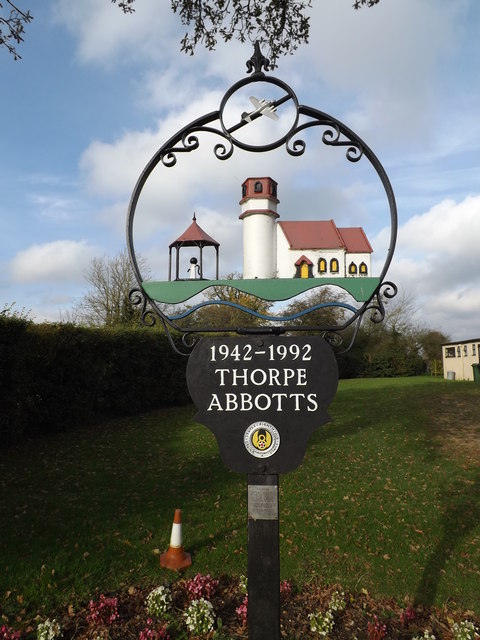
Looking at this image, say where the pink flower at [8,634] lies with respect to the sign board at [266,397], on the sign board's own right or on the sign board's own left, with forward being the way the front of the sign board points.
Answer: on the sign board's own right

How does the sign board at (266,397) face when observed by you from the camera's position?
facing the viewer

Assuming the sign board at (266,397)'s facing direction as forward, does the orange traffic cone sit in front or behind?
behind
